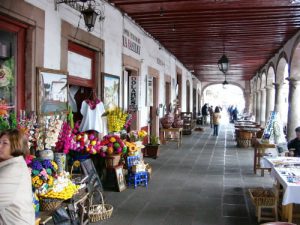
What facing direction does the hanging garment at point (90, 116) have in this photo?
toward the camera

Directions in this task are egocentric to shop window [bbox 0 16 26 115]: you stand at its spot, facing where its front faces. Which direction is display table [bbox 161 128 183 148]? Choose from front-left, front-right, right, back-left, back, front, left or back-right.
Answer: left

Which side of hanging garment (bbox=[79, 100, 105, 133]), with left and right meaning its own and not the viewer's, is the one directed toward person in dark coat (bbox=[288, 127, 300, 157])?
left

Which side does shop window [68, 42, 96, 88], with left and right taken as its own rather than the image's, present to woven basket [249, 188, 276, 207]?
front

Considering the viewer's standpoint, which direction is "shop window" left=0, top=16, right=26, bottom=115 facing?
facing the viewer and to the right of the viewer

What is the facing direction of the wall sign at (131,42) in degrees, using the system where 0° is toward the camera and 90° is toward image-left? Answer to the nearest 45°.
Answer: approximately 315°

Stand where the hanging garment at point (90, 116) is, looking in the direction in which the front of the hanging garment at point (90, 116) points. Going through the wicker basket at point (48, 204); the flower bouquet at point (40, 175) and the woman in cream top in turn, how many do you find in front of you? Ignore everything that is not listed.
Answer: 3

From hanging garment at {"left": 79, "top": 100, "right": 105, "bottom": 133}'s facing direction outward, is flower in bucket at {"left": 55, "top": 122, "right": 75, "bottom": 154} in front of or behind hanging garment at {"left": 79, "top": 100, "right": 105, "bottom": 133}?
in front

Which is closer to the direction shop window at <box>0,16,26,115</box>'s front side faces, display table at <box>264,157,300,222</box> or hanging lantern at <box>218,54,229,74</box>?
the display table
